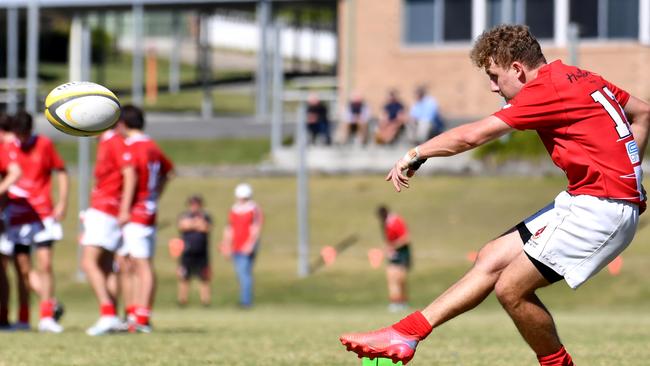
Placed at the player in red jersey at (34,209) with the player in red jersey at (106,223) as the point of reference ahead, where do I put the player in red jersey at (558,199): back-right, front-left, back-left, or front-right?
front-right

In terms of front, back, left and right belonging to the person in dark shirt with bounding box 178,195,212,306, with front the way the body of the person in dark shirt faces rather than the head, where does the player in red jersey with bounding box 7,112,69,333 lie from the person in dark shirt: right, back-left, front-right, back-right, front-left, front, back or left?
front

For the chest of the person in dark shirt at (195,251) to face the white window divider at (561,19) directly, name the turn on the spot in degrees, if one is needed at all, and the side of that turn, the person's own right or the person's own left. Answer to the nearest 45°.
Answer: approximately 135° to the person's own left

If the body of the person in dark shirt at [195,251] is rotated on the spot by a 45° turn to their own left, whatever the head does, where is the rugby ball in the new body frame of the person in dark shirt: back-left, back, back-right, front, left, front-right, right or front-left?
front-right

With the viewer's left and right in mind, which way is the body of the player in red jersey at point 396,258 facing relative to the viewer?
facing to the left of the viewer

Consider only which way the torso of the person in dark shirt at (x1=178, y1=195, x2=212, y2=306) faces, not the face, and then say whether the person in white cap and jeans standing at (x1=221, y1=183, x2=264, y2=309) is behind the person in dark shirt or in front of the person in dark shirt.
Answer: in front

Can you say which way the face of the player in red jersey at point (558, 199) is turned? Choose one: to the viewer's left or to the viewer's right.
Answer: to the viewer's left

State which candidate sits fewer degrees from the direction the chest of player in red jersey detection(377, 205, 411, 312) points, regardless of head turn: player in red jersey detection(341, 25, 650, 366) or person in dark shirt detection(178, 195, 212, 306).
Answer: the person in dark shirt

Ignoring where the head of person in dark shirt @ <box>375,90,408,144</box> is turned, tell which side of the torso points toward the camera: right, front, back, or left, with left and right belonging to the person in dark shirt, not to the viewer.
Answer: front
